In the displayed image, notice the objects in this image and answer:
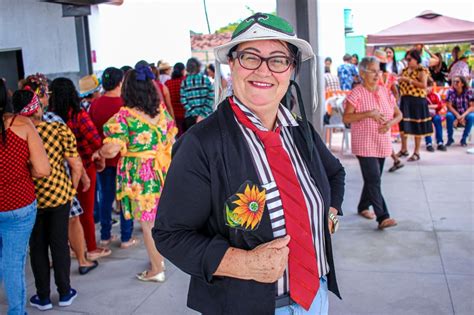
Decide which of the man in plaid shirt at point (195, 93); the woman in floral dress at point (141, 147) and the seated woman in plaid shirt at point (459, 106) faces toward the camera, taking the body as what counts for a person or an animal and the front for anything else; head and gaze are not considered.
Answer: the seated woman in plaid shirt at point (459, 106)

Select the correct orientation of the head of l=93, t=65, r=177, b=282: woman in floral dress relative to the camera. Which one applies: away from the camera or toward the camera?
away from the camera

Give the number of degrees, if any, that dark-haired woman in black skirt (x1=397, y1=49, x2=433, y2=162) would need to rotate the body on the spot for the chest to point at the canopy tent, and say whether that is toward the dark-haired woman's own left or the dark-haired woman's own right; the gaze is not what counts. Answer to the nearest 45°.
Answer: approximately 135° to the dark-haired woman's own right

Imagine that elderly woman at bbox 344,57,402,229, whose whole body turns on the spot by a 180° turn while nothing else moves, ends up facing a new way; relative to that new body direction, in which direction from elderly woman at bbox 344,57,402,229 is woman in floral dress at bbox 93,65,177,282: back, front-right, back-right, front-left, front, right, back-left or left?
left

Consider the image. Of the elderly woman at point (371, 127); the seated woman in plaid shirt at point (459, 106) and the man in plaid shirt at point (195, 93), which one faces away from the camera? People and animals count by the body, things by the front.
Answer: the man in plaid shirt

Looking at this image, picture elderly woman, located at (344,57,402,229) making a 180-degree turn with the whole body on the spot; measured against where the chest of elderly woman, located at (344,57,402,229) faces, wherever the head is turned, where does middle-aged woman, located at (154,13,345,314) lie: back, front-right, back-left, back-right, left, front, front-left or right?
back-left

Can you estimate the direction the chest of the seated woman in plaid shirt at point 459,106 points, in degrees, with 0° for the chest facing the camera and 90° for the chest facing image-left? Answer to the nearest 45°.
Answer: approximately 0°

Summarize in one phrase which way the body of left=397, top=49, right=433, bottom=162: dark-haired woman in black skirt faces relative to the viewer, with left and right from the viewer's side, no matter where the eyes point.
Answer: facing the viewer and to the left of the viewer

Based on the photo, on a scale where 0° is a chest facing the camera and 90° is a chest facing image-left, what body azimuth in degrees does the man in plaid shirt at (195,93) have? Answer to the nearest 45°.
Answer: approximately 180°

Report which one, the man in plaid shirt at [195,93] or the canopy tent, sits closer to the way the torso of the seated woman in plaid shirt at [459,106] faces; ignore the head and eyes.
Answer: the man in plaid shirt

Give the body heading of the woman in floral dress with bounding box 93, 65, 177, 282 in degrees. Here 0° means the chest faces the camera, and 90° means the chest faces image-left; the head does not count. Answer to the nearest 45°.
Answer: approximately 135°
